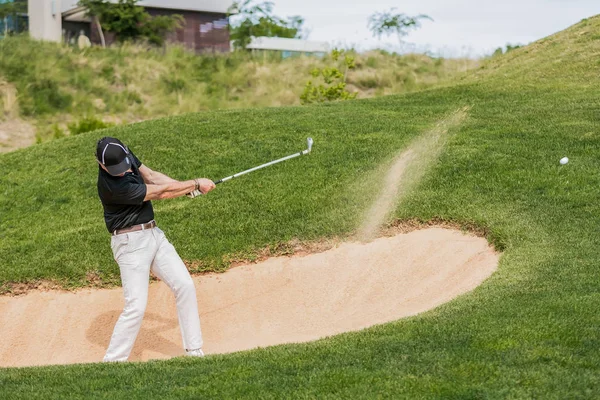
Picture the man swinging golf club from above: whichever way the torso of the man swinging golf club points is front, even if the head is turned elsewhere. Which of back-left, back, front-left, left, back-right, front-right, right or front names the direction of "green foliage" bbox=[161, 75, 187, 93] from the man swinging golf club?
back-left

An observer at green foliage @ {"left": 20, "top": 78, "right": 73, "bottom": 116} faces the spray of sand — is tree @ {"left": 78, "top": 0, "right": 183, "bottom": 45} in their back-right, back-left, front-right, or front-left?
back-left

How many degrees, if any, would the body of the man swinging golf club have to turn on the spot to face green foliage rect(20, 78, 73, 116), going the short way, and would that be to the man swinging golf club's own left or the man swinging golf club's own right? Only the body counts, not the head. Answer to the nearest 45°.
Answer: approximately 135° to the man swinging golf club's own left
